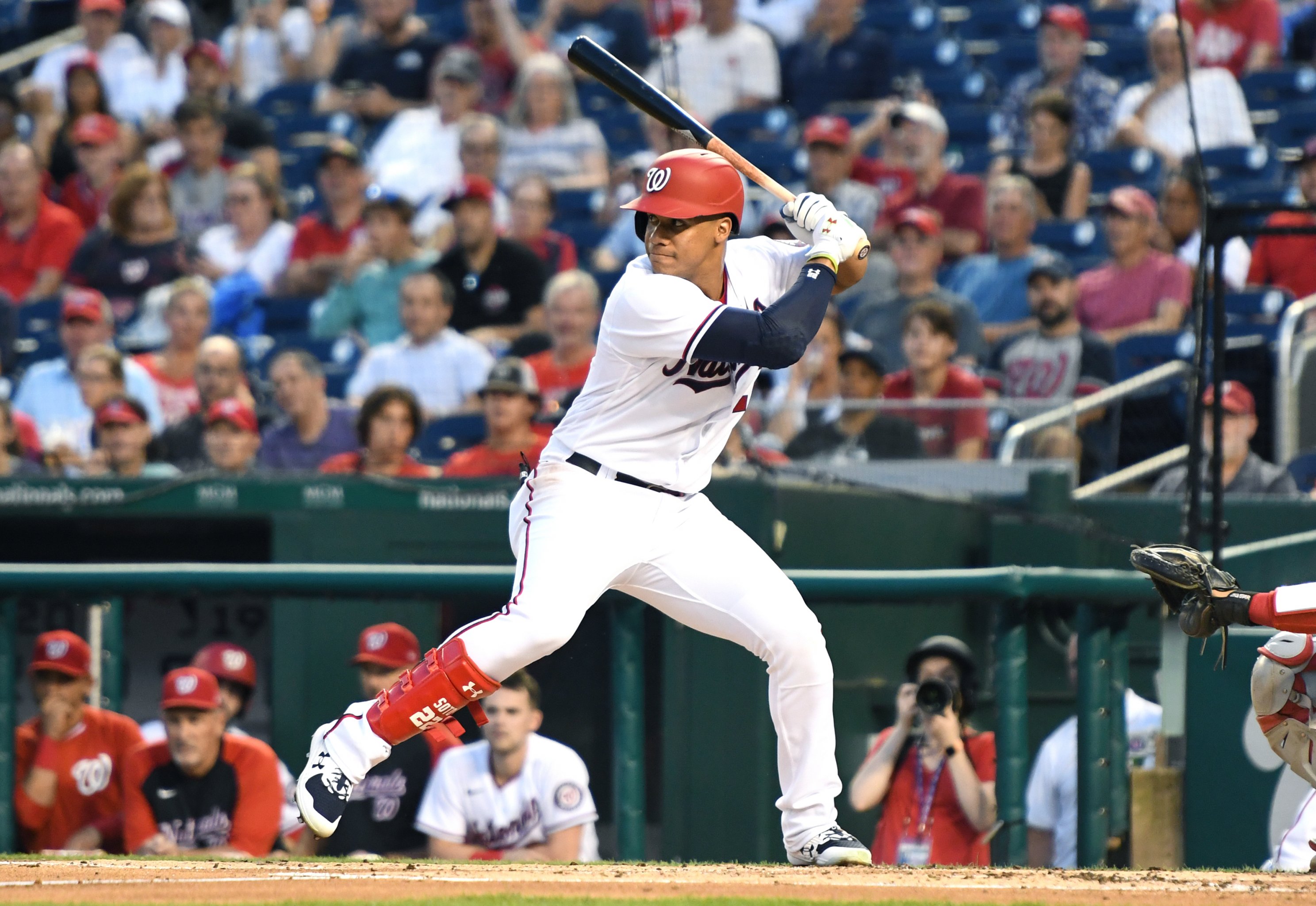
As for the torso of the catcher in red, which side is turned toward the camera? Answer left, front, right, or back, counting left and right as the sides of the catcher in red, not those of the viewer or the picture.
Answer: left

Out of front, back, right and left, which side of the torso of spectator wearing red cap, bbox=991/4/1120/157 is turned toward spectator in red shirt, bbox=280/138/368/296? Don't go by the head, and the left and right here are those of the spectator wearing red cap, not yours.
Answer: right

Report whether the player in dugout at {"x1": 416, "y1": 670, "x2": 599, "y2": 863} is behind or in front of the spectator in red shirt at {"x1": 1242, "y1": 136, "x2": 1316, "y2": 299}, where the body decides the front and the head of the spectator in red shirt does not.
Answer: in front

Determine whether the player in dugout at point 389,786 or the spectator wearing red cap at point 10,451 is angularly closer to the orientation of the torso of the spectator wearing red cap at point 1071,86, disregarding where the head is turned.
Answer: the player in dugout

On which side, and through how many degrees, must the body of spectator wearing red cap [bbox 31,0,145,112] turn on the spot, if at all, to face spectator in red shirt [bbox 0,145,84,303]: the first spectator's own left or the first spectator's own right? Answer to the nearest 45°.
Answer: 0° — they already face them

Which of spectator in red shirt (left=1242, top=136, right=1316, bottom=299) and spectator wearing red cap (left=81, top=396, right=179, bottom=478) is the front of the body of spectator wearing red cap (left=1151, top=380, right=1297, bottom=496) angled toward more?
the spectator wearing red cap
